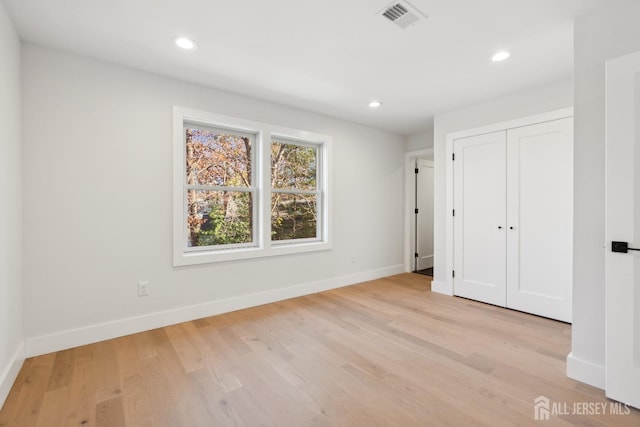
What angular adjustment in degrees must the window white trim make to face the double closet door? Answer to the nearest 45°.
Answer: approximately 45° to its left

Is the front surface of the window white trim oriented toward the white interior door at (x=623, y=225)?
yes

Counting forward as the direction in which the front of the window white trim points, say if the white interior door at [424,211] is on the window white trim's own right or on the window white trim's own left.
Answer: on the window white trim's own left

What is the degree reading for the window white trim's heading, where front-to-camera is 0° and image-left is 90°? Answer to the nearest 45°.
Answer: approximately 315°

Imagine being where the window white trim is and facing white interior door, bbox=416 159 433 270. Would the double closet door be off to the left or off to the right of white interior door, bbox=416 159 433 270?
right

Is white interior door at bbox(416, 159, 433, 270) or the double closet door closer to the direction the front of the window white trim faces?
the double closet door
